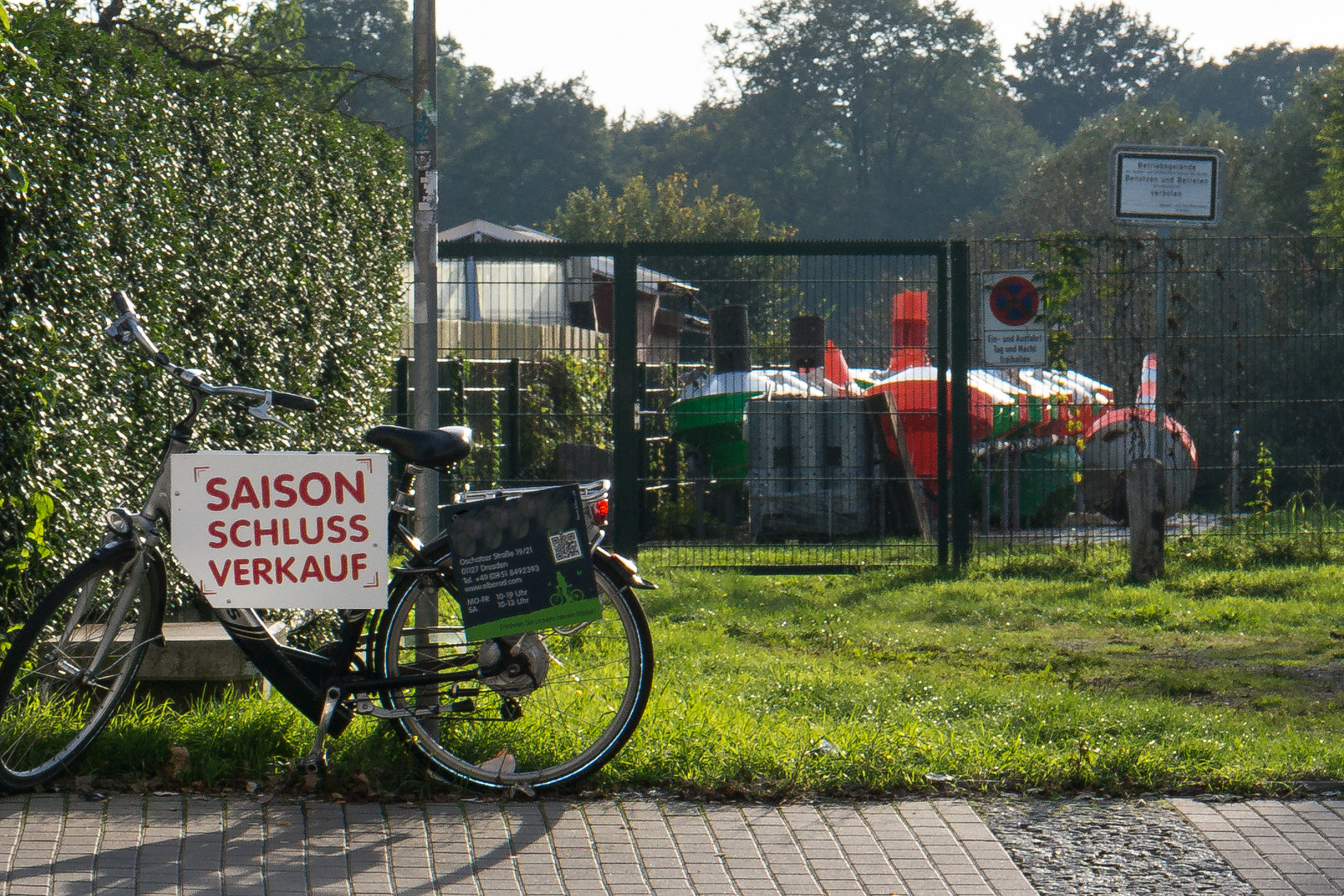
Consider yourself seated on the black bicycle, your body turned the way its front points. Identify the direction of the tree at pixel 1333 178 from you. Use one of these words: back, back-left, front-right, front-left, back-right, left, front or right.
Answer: back-right

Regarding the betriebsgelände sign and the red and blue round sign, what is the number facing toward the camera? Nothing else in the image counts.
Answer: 2

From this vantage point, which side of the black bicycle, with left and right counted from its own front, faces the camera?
left

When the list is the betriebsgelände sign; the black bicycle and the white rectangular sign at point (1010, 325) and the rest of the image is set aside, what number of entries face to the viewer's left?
1

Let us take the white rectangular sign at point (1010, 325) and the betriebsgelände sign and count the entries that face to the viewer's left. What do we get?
0

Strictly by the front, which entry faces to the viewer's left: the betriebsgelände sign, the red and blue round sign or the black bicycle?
the black bicycle

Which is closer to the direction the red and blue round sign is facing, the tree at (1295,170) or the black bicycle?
the black bicycle

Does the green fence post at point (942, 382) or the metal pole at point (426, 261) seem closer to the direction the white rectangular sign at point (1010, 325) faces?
the metal pole

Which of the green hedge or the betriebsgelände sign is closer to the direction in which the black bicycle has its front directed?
the green hedge

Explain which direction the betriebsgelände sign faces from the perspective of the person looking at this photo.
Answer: facing the viewer

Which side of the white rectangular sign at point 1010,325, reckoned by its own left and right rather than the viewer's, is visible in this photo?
front

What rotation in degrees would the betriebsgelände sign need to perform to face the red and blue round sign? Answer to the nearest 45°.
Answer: approximately 90° to its right

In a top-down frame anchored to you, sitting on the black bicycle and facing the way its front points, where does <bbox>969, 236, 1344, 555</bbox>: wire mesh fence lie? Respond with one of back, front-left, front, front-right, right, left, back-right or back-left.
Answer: back-right
